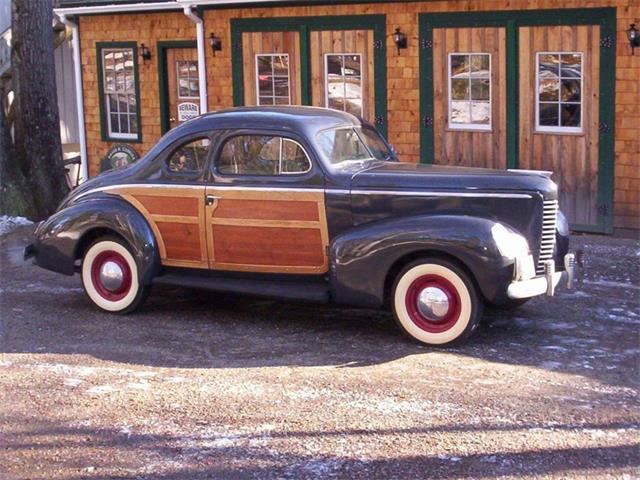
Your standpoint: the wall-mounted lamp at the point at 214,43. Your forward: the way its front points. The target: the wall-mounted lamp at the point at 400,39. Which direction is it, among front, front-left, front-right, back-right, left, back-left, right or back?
front-left

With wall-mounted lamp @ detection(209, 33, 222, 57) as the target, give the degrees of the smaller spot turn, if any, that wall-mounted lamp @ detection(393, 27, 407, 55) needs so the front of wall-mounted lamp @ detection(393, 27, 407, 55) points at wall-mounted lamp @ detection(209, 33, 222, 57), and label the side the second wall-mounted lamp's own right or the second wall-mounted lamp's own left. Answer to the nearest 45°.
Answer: approximately 135° to the second wall-mounted lamp's own right

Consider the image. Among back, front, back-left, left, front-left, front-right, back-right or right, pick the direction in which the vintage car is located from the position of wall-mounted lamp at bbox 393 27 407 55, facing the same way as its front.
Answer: front

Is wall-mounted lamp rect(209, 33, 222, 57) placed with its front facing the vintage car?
yes

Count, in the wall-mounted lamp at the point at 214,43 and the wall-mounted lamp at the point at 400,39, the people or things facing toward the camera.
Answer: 2

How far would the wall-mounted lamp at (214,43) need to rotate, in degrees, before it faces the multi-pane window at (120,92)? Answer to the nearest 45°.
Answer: approximately 135° to its right

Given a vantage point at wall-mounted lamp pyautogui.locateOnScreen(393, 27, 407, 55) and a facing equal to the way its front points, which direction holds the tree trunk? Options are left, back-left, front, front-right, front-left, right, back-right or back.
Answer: right

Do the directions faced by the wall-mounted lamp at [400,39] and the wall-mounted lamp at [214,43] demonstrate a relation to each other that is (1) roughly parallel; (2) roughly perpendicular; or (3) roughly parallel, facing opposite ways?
roughly parallel

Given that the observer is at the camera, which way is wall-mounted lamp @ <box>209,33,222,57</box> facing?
facing the viewer

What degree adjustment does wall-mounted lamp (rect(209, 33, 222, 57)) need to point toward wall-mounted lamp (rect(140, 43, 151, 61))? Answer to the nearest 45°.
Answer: approximately 135° to its right
